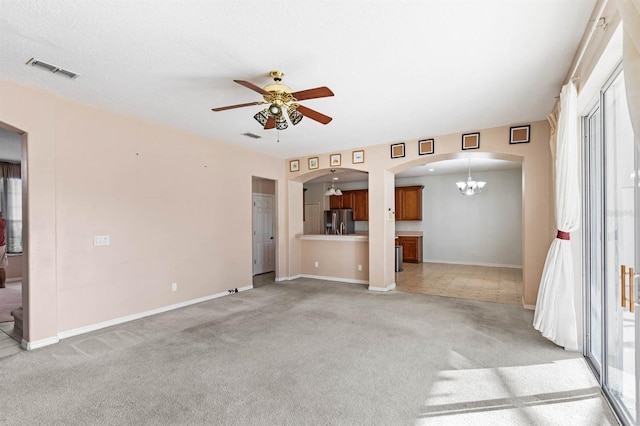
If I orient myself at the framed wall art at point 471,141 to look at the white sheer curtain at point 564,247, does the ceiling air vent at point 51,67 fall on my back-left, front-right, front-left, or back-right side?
front-right

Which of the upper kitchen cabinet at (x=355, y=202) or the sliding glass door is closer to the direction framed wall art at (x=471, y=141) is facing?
the sliding glass door

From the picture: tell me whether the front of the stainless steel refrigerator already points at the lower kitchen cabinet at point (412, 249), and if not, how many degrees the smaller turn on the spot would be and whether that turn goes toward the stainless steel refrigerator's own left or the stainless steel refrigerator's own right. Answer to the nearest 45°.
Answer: approximately 135° to the stainless steel refrigerator's own left

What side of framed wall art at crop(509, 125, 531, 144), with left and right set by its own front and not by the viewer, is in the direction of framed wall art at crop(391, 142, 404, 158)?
right

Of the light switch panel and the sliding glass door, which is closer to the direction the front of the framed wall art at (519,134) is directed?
the sliding glass door

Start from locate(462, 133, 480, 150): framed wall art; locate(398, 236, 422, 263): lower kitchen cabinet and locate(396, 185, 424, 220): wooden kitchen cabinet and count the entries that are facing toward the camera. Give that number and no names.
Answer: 3

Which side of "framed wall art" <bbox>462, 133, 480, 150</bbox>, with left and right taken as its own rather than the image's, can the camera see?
front

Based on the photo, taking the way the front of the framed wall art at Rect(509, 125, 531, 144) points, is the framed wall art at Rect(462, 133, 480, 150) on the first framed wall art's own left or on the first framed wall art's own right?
on the first framed wall art's own right

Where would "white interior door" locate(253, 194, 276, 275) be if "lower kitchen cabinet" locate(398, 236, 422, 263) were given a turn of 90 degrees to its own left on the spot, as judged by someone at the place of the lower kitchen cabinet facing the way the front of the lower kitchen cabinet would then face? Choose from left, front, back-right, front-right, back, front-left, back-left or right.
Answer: back-right

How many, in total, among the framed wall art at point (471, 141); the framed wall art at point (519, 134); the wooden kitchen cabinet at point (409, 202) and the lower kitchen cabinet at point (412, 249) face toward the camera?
4

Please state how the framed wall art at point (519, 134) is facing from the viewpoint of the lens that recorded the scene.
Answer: facing the viewer

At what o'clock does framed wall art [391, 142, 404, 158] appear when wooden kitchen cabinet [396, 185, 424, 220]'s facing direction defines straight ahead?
The framed wall art is roughly at 12 o'clock from the wooden kitchen cabinet.

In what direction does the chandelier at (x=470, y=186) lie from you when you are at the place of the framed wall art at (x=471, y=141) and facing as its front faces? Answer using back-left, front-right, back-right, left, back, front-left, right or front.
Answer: back

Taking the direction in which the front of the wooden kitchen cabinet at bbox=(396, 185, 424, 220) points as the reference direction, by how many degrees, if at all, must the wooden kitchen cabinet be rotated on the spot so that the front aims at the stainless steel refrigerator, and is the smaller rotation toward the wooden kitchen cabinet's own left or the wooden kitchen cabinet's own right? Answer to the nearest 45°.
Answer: approximately 90° to the wooden kitchen cabinet's own right

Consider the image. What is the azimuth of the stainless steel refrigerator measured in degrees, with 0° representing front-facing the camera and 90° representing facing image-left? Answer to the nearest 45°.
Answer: approximately 45°
